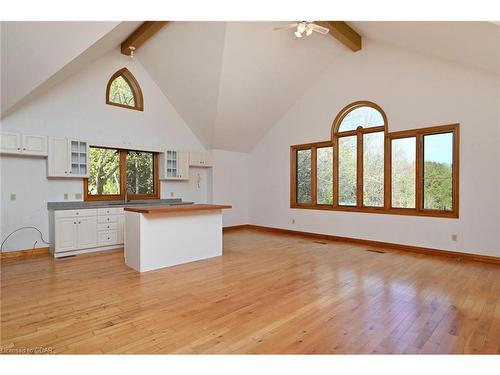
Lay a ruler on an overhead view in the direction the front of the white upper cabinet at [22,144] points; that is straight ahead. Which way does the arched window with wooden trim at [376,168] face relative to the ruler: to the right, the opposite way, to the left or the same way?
to the right

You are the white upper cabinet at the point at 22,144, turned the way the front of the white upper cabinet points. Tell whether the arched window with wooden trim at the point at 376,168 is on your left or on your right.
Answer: on your left

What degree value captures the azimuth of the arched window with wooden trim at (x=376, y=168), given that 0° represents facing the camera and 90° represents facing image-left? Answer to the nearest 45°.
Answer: approximately 45°

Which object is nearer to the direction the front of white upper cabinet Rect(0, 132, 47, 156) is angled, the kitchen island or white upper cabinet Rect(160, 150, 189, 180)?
the kitchen island

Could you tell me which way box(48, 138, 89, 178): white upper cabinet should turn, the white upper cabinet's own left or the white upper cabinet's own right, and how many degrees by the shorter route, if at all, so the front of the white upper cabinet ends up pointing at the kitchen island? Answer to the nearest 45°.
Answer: approximately 45° to the white upper cabinet's own left

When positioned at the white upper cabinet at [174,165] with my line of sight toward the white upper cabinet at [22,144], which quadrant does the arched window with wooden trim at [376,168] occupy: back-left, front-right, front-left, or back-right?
back-left

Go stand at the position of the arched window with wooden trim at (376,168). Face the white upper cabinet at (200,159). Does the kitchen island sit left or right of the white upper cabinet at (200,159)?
left

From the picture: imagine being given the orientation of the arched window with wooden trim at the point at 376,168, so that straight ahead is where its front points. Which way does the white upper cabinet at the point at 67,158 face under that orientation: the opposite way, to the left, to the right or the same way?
to the left

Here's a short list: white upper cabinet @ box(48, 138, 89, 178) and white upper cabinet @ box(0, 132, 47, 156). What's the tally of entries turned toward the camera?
2

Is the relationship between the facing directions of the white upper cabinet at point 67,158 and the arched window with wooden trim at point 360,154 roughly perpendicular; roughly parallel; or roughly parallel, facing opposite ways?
roughly perpendicular
